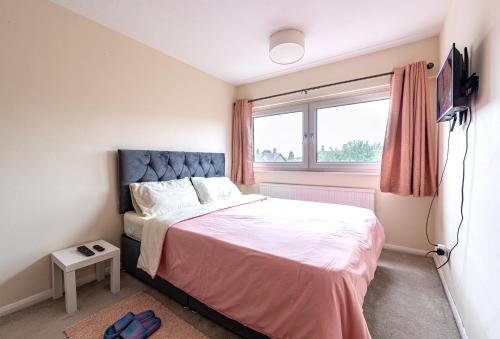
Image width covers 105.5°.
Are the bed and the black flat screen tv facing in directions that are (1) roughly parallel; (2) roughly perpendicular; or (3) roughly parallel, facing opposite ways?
roughly parallel, facing opposite ways

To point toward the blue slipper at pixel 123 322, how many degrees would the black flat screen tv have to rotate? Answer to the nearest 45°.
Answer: approximately 45° to its left

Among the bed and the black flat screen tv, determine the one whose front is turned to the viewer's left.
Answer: the black flat screen tv

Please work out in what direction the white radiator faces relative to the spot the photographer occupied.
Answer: facing the viewer and to the left of the viewer

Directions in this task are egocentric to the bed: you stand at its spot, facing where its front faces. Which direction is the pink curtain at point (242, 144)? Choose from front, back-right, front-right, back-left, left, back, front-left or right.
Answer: back-left

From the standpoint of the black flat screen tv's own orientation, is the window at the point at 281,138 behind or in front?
in front

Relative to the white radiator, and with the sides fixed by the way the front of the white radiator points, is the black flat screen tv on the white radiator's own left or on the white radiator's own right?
on the white radiator's own left

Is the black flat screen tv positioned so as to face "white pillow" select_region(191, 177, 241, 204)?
yes

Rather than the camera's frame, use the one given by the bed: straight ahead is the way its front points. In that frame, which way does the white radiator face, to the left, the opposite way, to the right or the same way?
to the right

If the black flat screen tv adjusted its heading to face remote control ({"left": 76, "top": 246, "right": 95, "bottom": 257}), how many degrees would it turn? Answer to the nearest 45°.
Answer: approximately 45° to its left

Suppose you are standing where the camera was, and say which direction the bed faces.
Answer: facing the viewer and to the right of the viewer

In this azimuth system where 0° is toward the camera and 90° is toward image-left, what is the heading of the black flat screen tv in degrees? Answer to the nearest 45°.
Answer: approximately 90°

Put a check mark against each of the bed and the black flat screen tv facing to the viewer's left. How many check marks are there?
1

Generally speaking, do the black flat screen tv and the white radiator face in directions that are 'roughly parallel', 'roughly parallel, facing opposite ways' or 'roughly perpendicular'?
roughly perpendicular
